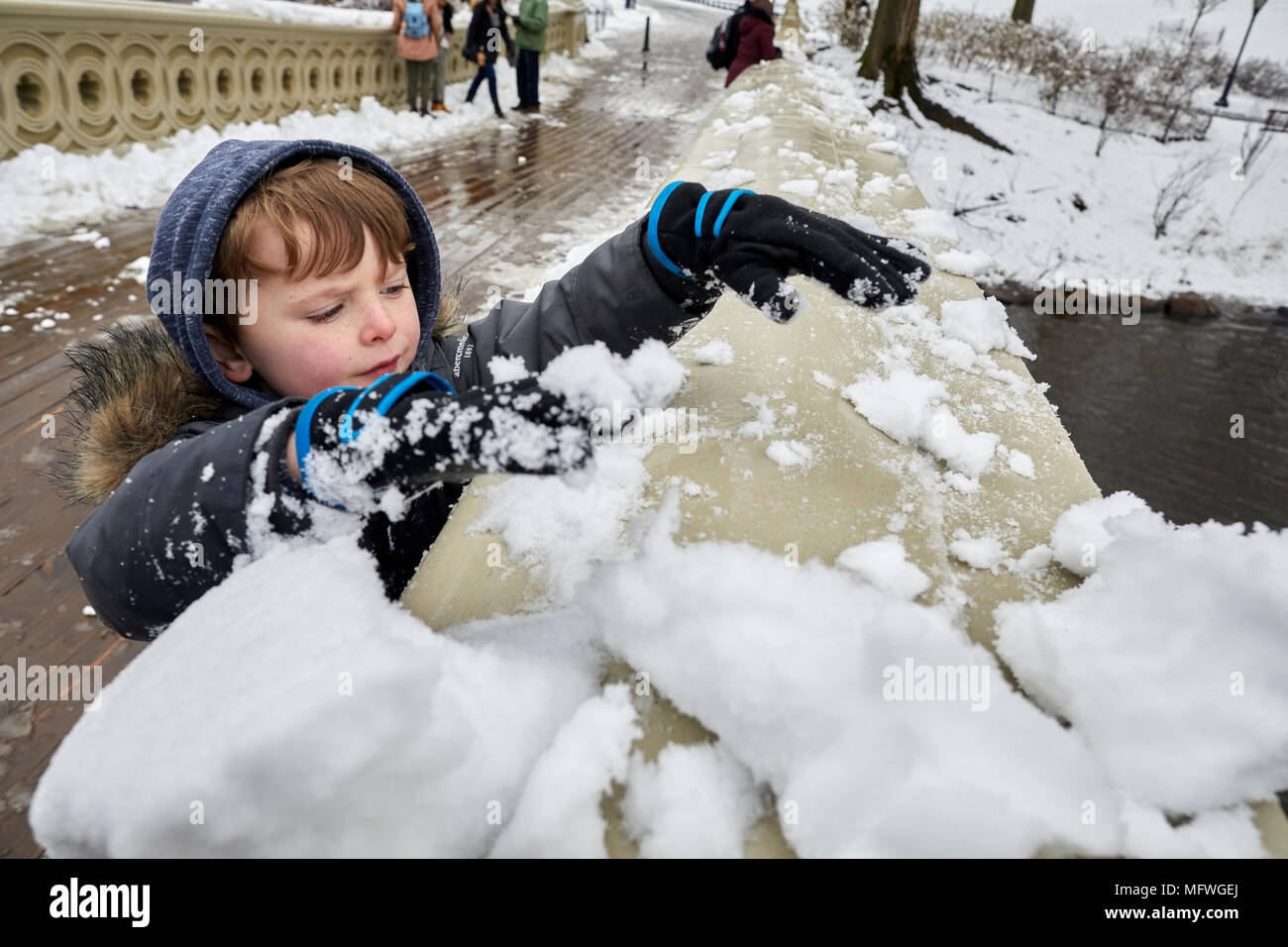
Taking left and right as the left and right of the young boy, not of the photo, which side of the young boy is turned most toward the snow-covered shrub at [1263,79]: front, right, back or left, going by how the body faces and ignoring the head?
left

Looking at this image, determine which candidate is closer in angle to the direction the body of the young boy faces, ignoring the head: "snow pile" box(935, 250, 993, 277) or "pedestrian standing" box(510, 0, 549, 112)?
the snow pile

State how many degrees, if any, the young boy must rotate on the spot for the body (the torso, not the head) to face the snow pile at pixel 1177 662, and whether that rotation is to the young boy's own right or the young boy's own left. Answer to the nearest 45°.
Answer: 0° — they already face it

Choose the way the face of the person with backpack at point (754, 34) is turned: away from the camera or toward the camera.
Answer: away from the camera

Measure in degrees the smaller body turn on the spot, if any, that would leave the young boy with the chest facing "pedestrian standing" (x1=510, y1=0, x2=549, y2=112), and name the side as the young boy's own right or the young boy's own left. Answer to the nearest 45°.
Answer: approximately 135° to the young boy's own left

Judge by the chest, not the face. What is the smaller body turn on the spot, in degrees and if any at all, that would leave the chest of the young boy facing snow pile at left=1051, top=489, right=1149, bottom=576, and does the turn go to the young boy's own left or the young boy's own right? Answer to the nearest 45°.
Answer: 0° — they already face it

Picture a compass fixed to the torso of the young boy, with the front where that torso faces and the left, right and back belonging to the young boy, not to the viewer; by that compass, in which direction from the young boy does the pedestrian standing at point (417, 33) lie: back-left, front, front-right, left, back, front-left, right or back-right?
back-left

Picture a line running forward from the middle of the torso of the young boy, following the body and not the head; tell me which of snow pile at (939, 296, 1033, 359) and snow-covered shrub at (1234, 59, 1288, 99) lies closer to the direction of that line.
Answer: the snow pile

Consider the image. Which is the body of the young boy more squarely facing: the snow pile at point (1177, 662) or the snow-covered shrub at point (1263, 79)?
the snow pile
